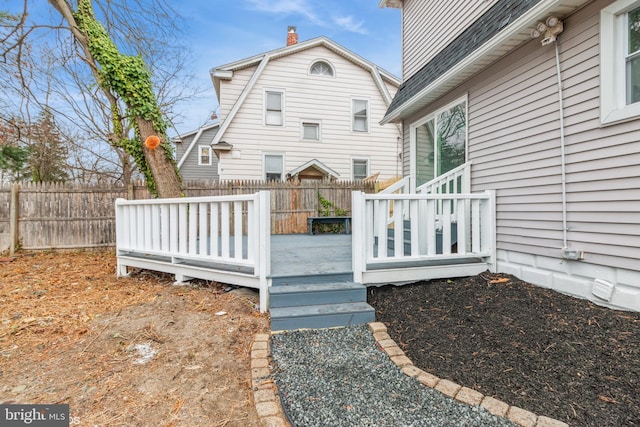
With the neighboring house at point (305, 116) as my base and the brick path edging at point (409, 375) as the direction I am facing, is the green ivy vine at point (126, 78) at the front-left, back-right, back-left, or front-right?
front-right

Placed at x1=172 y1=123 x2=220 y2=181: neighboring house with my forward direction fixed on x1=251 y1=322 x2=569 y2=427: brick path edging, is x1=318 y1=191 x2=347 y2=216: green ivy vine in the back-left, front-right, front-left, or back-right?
front-left

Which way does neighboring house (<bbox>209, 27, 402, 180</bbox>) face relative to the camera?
toward the camera

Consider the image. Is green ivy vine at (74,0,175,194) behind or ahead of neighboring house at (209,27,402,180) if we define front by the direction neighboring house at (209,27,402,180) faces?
ahead

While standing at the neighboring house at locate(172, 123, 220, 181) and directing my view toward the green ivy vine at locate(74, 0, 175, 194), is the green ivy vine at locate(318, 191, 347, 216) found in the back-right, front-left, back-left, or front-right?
front-left

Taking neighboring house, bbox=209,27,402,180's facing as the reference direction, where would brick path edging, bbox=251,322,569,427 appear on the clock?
The brick path edging is roughly at 12 o'clock from the neighboring house.

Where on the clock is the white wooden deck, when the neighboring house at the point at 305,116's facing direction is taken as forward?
The white wooden deck is roughly at 12 o'clock from the neighboring house.
